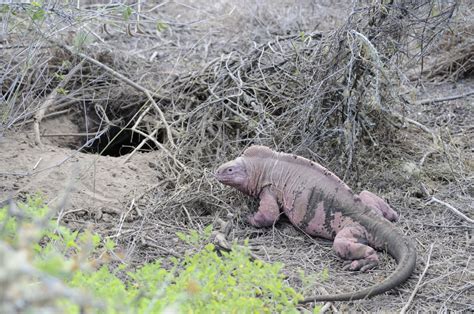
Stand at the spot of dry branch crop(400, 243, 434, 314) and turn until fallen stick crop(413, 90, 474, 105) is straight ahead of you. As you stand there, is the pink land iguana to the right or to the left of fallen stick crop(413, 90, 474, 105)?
left

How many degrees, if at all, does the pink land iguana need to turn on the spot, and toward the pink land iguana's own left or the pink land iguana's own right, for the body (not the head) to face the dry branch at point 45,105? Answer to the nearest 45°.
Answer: approximately 45° to the pink land iguana's own left

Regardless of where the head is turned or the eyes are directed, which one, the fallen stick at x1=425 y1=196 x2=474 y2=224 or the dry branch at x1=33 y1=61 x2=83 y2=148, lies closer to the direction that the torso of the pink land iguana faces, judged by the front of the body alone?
the dry branch

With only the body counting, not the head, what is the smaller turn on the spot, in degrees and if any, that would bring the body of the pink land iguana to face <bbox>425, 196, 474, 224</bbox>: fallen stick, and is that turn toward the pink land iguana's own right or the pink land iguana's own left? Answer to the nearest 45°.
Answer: approximately 135° to the pink land iguana's own right

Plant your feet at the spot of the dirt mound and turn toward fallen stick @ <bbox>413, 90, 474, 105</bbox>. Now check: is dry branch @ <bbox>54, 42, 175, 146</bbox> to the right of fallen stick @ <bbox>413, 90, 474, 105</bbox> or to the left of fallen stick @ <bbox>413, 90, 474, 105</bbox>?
left

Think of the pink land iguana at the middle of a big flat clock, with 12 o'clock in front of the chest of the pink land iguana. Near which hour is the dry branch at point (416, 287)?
The dry branch is roughly at 6 o'clock from the pink land iguana.

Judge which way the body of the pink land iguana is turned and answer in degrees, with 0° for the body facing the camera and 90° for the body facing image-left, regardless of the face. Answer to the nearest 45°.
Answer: approximately 135°

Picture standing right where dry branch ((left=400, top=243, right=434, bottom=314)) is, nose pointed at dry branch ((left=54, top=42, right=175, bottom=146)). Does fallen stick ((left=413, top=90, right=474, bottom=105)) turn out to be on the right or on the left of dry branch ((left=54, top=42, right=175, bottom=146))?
right

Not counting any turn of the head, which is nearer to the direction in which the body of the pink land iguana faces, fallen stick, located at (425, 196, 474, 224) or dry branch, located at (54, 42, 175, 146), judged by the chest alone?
the dry branch

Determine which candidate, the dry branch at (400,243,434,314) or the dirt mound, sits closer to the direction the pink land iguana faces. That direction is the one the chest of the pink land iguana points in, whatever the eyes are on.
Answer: the dirt mound

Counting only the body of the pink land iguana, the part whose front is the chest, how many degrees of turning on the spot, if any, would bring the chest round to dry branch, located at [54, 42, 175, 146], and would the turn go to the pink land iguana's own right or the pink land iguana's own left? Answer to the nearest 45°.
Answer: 0° — it already faces it
